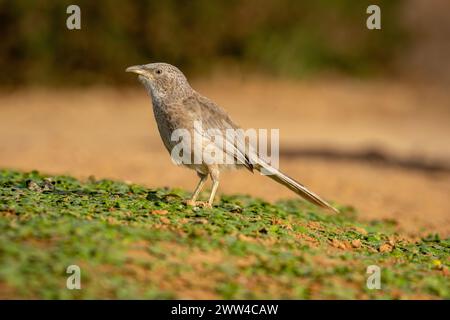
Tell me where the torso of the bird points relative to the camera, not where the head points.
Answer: to the viewer's left
